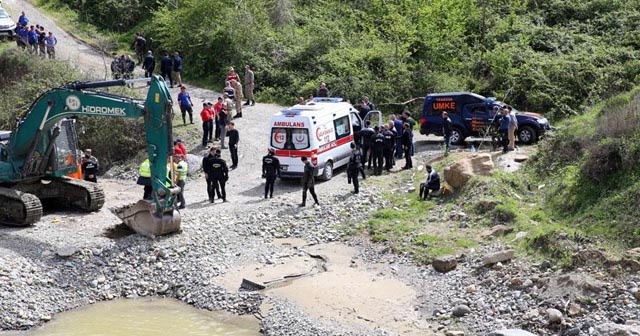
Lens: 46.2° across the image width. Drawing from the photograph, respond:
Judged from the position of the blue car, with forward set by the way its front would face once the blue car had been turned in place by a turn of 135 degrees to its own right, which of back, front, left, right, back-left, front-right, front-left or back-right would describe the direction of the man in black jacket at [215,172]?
front

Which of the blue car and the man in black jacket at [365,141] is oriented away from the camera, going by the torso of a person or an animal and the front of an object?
the man in black jacket

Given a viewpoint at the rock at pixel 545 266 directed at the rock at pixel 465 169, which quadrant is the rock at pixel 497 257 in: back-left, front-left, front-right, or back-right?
front-left

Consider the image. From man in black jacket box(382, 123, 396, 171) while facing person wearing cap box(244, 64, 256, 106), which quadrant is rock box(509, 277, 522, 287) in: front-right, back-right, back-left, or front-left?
back-left

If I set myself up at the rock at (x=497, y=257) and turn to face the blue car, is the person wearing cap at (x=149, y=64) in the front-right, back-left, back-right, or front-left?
front-left

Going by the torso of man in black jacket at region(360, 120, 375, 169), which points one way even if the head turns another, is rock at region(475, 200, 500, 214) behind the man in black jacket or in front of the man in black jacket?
behind

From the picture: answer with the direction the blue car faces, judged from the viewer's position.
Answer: facing to the right of the viewer

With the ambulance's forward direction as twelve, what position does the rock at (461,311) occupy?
The rock is roughly at 4 o'clock from the ambulance.

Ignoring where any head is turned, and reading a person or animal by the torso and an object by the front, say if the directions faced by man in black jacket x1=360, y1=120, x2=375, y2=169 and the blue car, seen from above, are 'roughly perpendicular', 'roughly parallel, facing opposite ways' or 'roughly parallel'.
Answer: roughly perpendicular

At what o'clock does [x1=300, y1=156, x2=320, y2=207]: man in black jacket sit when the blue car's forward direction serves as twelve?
The man in black jacket is roughly at 4 o'clock from the blue car.

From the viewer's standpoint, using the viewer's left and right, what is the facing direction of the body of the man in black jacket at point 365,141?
facing away from the viewer

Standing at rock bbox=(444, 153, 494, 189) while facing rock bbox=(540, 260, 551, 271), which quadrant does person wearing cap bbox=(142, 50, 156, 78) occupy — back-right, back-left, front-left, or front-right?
back-right
